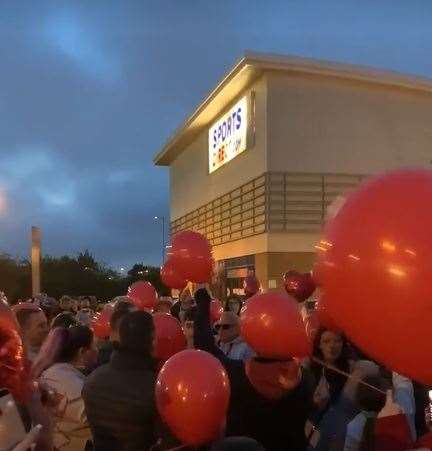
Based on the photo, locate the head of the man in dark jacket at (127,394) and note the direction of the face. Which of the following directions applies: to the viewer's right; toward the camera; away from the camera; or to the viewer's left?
away from the camera

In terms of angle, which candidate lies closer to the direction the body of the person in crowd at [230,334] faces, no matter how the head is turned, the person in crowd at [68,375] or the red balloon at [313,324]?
the person in crowd

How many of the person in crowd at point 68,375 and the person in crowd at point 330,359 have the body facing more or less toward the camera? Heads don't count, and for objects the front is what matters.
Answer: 1

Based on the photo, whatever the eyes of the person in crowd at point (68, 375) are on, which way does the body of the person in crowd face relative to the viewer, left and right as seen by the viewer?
facing away from the viewer and to the right of the viewer

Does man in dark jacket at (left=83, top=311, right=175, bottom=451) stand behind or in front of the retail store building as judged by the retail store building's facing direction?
in front

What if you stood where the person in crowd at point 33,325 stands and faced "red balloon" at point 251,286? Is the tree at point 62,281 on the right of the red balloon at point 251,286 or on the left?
left

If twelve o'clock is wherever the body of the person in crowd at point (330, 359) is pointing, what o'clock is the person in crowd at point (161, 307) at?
the person in crowd at point (161, 307) is roughly at 5 o'clock from the person in crowd at point (330, 359).

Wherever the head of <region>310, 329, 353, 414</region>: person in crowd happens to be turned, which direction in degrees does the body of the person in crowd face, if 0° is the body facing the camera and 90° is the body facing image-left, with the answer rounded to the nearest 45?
approximately 0°

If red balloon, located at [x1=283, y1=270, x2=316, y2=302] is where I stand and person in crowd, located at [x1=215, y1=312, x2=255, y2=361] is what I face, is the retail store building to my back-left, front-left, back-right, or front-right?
back-right

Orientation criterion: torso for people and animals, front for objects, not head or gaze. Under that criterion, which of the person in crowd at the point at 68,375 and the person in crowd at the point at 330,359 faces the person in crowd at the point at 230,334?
the person in crowd at the point at 68,375

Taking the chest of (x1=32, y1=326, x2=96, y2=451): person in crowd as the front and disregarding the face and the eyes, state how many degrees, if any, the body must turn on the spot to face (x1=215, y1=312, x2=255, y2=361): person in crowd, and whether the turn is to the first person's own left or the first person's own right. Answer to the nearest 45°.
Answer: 0° — they already face them

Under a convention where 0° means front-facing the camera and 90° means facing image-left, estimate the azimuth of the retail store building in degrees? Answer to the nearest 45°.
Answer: approximately 45°
